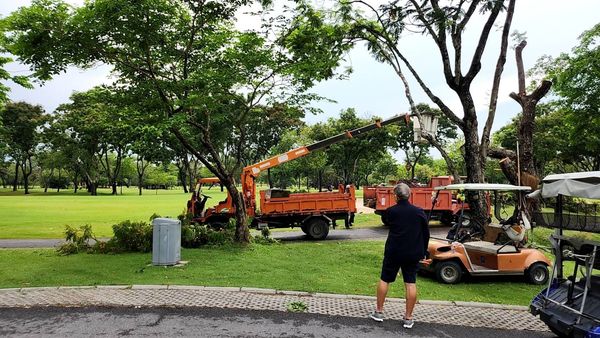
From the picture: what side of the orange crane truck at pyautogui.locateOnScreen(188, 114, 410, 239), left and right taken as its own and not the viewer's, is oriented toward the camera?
left

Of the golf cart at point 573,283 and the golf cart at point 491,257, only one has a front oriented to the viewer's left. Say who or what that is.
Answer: the golf cart at point 491,257

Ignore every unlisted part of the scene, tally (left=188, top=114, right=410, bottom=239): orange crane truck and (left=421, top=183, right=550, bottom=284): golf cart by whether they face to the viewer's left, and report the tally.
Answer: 2

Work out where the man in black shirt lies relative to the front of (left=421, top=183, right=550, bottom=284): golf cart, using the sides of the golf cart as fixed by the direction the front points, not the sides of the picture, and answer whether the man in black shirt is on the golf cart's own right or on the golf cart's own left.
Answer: on the golf cart's own left

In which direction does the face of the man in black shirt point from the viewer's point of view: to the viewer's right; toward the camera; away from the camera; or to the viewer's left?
away from the camera

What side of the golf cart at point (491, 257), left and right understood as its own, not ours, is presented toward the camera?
left

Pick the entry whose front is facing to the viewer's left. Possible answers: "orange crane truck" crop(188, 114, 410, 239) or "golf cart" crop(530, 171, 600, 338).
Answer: the orange crane truck

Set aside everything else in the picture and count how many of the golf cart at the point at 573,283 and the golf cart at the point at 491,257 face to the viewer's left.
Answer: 1

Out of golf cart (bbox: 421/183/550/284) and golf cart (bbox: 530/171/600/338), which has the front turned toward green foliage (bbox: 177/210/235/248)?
golf cart (bbox: 421/183/550/284)

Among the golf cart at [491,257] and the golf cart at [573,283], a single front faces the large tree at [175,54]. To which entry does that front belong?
the golf cart at [491,257]

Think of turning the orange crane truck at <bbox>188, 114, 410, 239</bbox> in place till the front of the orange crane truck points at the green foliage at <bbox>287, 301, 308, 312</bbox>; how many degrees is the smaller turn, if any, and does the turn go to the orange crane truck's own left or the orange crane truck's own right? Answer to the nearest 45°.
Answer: approximately 90° to the orange crane truck's own left

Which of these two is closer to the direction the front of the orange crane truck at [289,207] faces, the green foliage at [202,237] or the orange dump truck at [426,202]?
the green foliage
